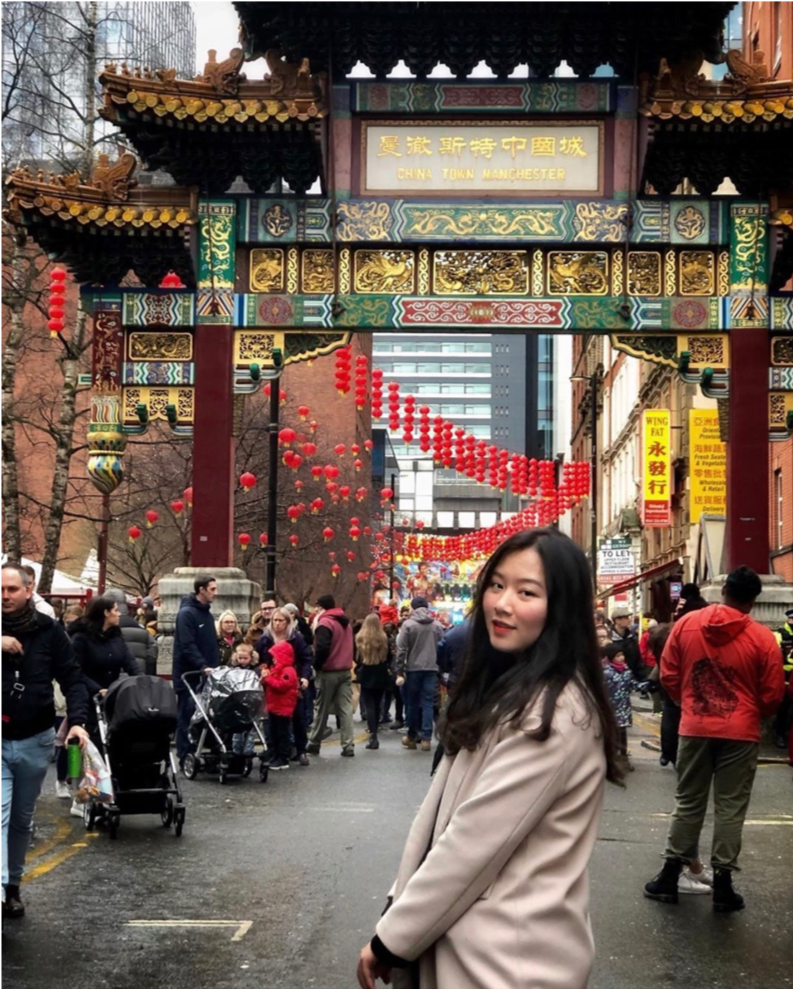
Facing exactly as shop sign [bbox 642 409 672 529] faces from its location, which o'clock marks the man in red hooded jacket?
The man in red hooded jacket is roughly at 12 o'clock from the shop sign.

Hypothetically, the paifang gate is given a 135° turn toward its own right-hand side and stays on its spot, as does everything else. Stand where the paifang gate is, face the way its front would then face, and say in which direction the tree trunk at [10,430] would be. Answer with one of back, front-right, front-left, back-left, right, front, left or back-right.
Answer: front

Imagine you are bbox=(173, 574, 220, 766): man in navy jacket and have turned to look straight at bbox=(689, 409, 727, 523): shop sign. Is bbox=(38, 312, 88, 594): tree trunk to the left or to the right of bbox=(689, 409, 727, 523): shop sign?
left

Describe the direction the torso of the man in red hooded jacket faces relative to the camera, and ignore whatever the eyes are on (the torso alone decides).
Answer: away from the camera

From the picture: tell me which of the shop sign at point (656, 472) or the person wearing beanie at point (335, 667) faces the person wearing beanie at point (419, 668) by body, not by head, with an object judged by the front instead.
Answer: the shop sign

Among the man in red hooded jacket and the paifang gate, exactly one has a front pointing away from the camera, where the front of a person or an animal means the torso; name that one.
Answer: the man in red hooded jacket

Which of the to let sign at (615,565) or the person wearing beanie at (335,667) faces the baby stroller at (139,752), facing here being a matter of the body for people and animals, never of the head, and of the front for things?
the to let sign

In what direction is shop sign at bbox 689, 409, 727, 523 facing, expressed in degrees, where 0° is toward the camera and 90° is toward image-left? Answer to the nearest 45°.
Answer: approximately 0°

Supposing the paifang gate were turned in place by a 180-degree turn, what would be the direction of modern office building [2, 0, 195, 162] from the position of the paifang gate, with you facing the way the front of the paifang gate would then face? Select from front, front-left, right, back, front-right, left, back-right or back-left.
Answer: front-left

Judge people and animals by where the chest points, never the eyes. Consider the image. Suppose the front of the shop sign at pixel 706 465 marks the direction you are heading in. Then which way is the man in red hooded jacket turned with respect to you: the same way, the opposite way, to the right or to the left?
the opposite way

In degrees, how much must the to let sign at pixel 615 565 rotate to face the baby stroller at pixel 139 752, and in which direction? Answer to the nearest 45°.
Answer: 0° — it already faces it
